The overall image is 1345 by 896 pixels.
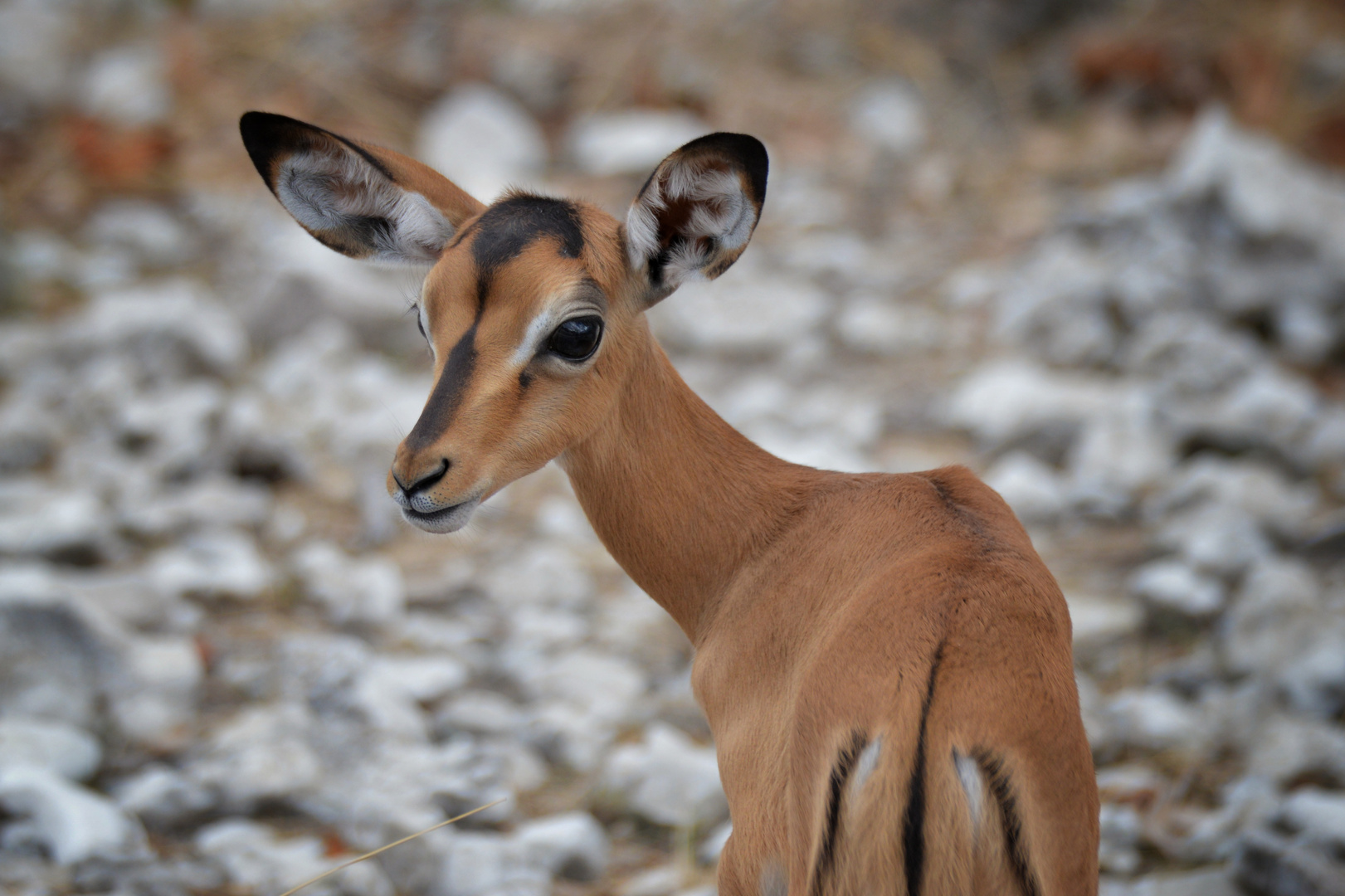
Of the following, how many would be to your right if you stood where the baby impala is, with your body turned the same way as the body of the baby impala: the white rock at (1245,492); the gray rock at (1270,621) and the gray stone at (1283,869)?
3

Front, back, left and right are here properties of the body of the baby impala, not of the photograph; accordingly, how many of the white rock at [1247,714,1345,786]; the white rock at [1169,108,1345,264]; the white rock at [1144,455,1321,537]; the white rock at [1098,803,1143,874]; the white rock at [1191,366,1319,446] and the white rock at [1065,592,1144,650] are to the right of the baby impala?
6

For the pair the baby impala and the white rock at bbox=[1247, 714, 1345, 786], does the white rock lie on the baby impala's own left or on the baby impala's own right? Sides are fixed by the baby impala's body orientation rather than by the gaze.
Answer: on the baby impala's own right

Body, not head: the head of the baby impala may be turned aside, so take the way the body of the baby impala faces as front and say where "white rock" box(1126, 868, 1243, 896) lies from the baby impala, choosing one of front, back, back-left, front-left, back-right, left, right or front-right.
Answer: right

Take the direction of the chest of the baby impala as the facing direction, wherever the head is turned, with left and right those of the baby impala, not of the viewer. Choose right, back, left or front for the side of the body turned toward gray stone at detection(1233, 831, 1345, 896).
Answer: right

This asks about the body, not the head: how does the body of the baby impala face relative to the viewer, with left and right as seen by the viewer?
facing away from the viewer and to the left of the viewer
